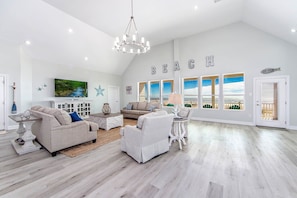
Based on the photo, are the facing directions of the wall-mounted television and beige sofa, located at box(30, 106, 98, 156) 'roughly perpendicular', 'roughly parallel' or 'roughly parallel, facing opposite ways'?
roughly perpendicular

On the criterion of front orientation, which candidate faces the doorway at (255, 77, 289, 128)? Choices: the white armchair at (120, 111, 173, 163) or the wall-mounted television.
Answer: the wall-mounted television

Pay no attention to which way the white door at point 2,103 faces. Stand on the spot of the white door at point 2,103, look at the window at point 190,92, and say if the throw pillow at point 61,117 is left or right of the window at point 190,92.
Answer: right

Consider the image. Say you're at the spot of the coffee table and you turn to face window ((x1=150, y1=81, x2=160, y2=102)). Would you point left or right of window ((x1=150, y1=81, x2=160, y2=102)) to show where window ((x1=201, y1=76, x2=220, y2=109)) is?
right

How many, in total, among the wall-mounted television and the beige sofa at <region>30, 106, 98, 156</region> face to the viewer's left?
0

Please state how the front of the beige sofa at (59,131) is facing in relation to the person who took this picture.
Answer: facing away from the viewer and to the right of the viewer

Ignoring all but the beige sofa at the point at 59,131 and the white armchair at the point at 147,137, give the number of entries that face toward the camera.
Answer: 0

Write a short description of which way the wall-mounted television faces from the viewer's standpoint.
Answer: facing the viewer and to the right of the viewer

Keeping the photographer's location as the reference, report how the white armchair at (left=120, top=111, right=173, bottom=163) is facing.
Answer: facing away from the viewer and to the left of the viewer

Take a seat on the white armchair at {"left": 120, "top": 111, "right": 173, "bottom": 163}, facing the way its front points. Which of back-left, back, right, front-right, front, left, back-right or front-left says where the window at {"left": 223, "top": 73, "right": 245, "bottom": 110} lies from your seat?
right

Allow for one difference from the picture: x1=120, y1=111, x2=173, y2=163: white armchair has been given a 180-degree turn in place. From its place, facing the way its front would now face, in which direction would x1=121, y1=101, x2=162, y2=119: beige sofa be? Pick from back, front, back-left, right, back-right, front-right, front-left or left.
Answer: back-left
